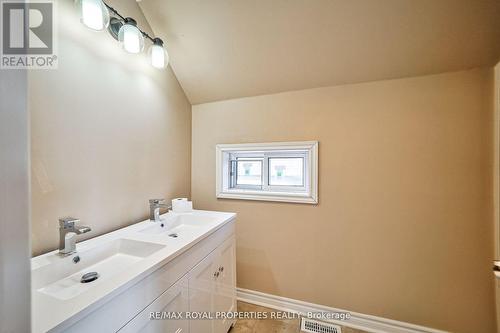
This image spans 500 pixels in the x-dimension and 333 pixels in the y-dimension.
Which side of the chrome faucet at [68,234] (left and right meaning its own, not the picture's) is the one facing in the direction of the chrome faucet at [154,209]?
left

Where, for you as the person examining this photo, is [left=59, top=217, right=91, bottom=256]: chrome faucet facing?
facing the viewer and to the right of the viewer

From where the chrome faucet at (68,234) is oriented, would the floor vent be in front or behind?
in front

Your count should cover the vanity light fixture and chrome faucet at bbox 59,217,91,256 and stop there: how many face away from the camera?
0
